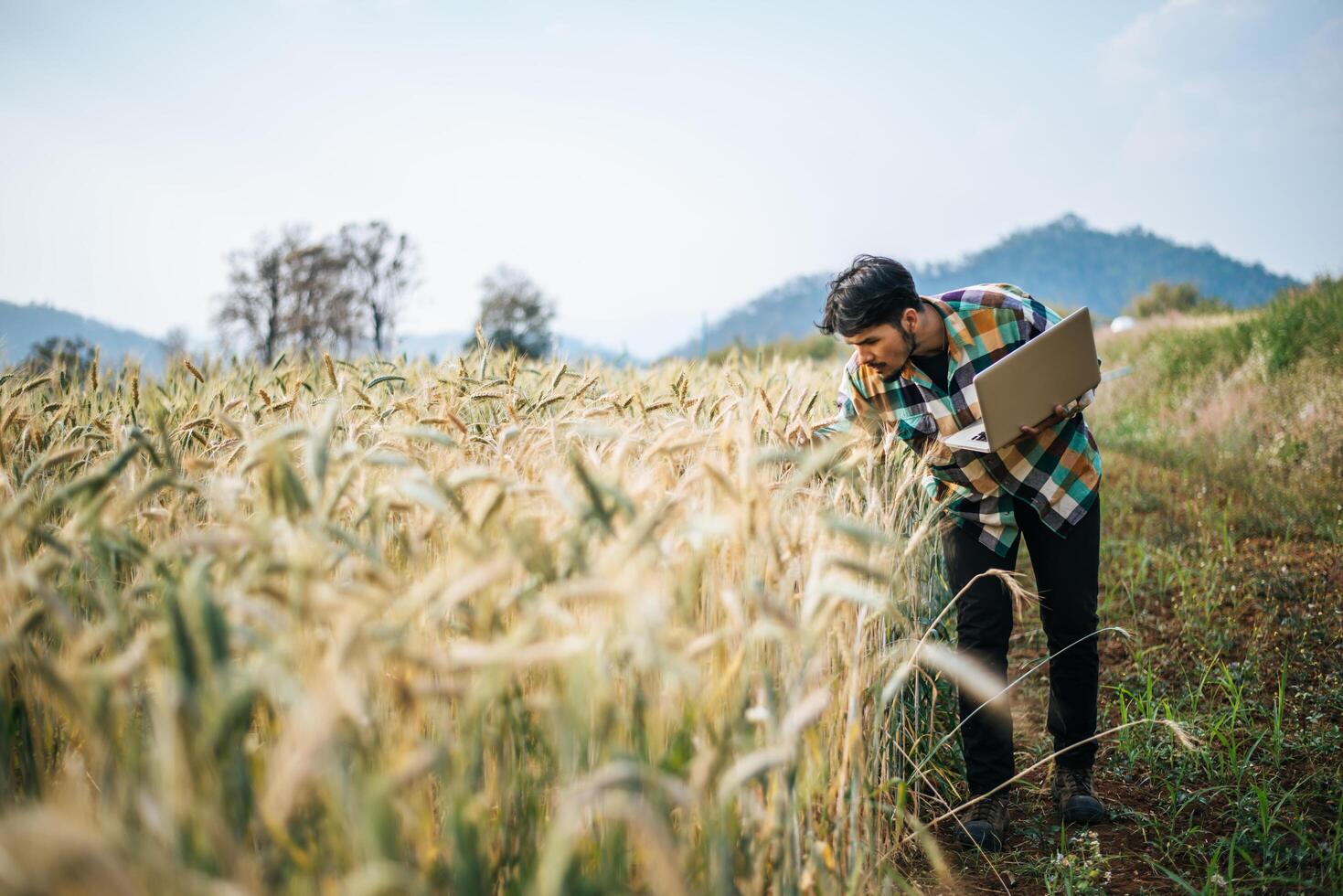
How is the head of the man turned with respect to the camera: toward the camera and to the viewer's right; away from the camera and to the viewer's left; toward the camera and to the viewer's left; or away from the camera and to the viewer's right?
toward the camera and to the viewer's left

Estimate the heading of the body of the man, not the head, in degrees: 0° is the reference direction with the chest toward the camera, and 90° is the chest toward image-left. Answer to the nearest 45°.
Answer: approximately 45°

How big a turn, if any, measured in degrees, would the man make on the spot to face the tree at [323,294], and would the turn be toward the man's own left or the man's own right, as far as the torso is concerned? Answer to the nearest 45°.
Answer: approximately 90° to the man's own right

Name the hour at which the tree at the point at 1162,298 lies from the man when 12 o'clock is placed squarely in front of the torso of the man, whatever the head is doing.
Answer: The tree is roughly at 5 o'clock from the man.
